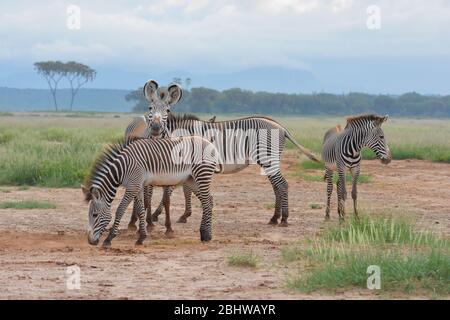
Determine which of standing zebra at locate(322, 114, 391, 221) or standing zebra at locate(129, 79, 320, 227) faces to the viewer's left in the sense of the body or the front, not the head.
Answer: standing zebra at locate(129, 79, 320, 227)

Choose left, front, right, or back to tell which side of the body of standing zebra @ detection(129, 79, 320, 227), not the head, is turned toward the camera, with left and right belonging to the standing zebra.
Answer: left

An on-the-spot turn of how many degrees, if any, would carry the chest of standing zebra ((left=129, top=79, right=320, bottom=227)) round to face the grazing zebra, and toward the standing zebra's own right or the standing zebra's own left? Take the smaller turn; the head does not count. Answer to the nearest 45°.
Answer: approximately 45° to the standing zebra's own left

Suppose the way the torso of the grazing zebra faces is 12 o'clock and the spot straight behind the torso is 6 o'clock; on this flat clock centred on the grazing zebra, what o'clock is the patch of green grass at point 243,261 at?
The patch of green grass is roughly at 8 o'clock from the grazing zebra.

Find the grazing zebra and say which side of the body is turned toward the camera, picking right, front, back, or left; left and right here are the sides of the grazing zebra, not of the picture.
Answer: left

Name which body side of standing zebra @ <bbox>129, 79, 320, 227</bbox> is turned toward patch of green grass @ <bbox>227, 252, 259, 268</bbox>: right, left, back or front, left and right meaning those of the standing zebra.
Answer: left

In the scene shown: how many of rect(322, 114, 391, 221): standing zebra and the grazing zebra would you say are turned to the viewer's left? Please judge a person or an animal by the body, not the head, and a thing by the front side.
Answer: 1
